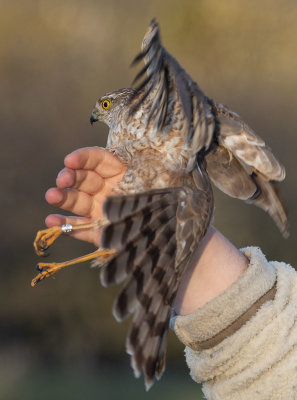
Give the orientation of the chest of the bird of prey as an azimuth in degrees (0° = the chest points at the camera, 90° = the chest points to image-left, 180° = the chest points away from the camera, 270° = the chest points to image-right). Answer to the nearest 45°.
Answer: approximately 90°
